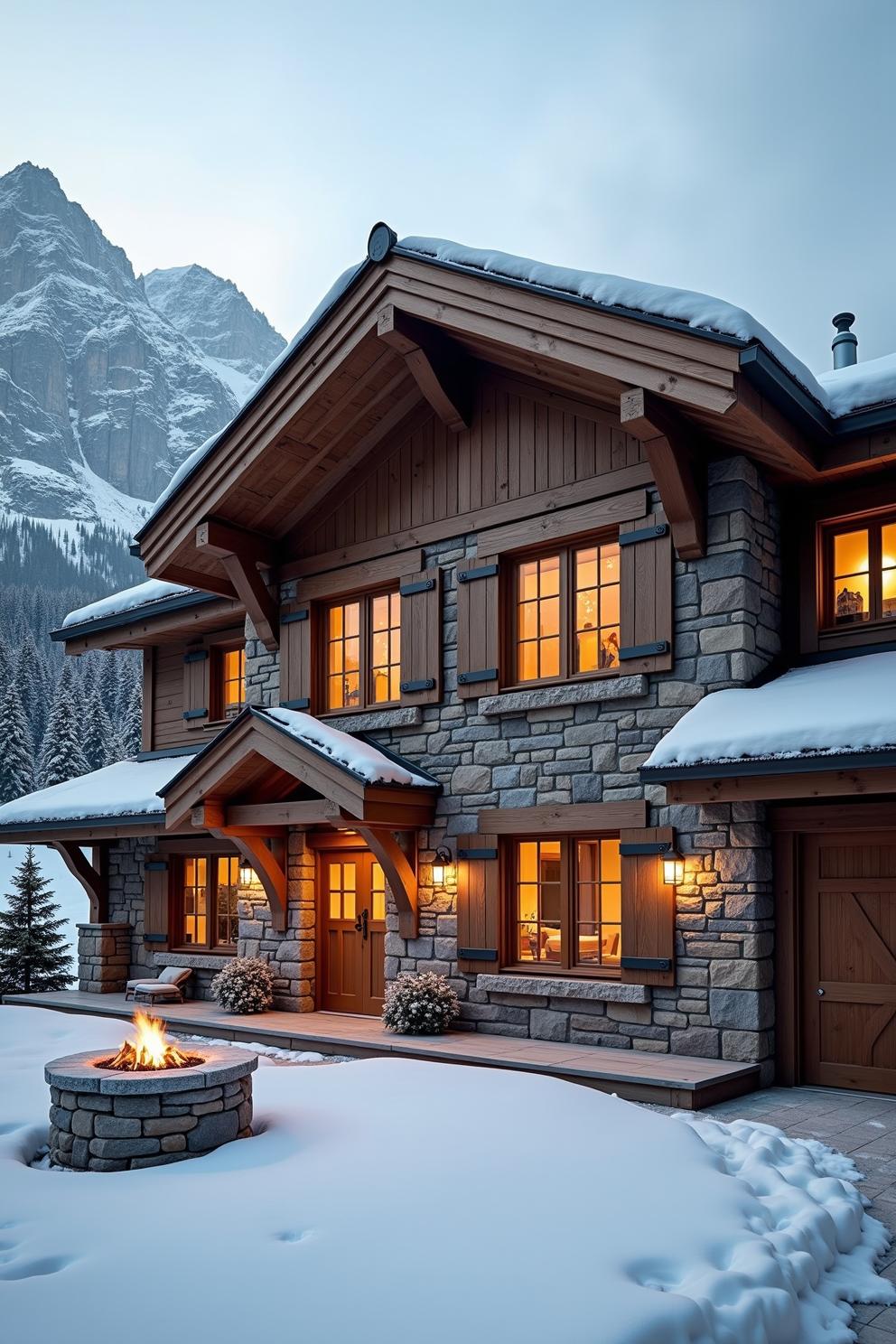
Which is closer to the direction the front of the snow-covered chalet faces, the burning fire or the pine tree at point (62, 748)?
the burning fire

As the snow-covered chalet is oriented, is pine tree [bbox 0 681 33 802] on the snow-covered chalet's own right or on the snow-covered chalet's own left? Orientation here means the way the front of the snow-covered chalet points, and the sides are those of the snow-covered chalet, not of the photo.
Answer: on the snow-covered chalet's own right

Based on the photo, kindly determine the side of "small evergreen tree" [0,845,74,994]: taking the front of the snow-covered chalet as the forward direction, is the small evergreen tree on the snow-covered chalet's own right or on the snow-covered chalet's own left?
on the snow-covered chalet's own right

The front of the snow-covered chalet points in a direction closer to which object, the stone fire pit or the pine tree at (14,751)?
the stone fire pit

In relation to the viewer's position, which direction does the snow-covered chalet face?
facing the viewer and to the left of the viewer
